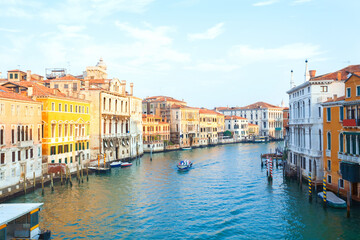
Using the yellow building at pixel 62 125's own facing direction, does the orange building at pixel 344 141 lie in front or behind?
in front

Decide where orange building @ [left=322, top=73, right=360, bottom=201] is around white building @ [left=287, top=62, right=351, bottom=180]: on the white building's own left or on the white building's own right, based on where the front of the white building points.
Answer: on the white building's own left

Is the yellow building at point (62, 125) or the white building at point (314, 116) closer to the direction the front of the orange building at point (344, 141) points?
the yellow building

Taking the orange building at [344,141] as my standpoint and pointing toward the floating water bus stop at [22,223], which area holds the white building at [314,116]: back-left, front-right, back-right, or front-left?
back-right

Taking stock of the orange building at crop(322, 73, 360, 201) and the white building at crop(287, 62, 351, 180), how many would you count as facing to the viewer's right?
0

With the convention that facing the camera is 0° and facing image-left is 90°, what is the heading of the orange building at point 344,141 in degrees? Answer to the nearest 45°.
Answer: approximately 45°

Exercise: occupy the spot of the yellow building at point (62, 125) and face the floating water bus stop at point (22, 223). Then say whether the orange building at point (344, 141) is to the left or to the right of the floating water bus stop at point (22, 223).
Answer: left

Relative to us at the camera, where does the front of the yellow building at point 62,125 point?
facing the viewer and to the right of the viewer

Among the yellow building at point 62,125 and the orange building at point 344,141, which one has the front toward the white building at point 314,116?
the yellow building

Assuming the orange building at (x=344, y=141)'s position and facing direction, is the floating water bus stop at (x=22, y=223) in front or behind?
in front

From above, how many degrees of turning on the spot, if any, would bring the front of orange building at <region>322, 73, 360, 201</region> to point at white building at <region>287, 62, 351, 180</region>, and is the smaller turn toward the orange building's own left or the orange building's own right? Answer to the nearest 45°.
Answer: approximately 90° to the orange building's own right

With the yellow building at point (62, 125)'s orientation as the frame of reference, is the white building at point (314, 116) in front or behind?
in front

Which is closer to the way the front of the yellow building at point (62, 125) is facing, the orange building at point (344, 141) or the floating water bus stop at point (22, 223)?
the orange building

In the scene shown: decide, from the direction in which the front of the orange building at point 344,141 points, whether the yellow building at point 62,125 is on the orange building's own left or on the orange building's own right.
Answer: on the orange building's own right
